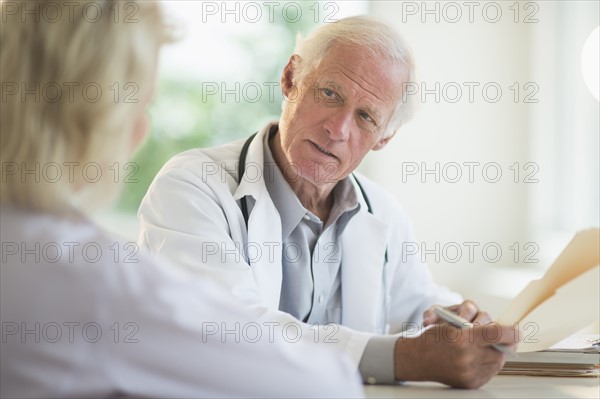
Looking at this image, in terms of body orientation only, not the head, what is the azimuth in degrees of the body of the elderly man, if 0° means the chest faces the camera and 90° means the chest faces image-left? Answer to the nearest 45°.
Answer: approximately 315°

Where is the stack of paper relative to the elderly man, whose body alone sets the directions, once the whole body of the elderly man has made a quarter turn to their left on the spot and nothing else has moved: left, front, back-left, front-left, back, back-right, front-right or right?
right
